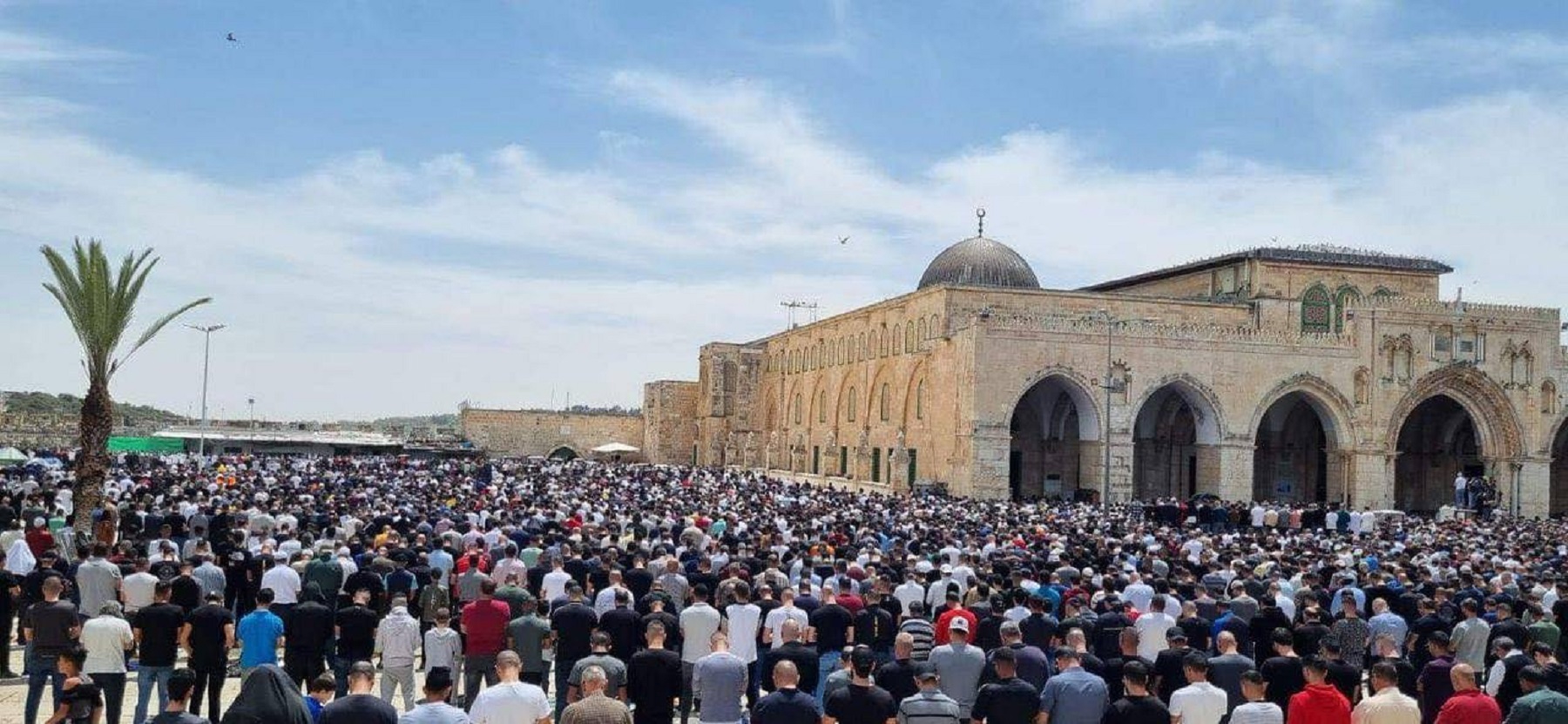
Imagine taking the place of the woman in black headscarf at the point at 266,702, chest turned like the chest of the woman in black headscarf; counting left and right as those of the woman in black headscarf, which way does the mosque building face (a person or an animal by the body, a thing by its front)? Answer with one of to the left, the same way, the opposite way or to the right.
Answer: the opposite way

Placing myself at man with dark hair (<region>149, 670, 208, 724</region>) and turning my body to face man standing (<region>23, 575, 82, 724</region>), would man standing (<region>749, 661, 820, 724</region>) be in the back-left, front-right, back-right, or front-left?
back-right

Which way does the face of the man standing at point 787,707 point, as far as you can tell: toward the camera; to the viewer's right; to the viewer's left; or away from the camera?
away from the camera

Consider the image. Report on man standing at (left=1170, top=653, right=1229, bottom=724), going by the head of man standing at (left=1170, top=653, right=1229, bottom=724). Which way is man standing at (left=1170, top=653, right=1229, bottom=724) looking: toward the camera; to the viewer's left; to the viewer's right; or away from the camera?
away from the camera

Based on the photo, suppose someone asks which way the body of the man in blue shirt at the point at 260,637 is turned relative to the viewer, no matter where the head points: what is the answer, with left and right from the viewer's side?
facing away from the viewer

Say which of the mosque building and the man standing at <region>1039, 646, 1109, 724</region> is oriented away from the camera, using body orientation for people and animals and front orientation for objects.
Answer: the man standing

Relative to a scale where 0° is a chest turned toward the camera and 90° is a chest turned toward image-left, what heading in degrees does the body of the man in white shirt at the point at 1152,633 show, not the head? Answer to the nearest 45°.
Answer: approximately 180°

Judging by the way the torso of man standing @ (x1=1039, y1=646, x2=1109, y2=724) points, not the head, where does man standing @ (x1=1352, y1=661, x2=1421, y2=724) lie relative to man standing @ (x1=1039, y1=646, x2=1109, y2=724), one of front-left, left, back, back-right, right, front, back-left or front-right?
right

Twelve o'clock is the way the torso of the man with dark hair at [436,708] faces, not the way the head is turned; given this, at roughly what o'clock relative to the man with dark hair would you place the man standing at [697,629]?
The man standing is roughly at 1 o'clock from the man with dark hair.

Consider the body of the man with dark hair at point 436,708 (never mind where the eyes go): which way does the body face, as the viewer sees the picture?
away from the camera

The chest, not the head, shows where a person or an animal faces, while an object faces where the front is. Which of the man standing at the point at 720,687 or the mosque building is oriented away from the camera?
the man standing

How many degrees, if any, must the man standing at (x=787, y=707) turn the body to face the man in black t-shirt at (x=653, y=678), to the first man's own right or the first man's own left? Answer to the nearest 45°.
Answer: approximately 45° to the first man's own left

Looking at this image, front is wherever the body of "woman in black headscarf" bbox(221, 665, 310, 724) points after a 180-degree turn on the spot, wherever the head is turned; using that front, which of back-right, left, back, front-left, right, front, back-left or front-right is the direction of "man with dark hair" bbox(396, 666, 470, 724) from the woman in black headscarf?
left

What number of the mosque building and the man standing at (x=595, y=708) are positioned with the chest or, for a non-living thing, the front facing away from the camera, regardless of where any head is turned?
1

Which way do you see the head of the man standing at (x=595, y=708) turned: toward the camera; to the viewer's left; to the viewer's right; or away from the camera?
away from the camera

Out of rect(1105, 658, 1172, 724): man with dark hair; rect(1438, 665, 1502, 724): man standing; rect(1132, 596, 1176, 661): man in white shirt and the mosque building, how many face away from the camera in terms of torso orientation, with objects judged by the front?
3

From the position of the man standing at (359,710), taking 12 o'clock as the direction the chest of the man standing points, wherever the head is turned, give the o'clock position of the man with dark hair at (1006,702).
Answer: The man with dark hair is roughly at 3 o'clock from the man standing.

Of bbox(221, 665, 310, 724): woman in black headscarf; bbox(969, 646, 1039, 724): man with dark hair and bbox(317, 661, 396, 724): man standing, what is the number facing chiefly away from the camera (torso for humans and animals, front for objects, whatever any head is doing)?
3
